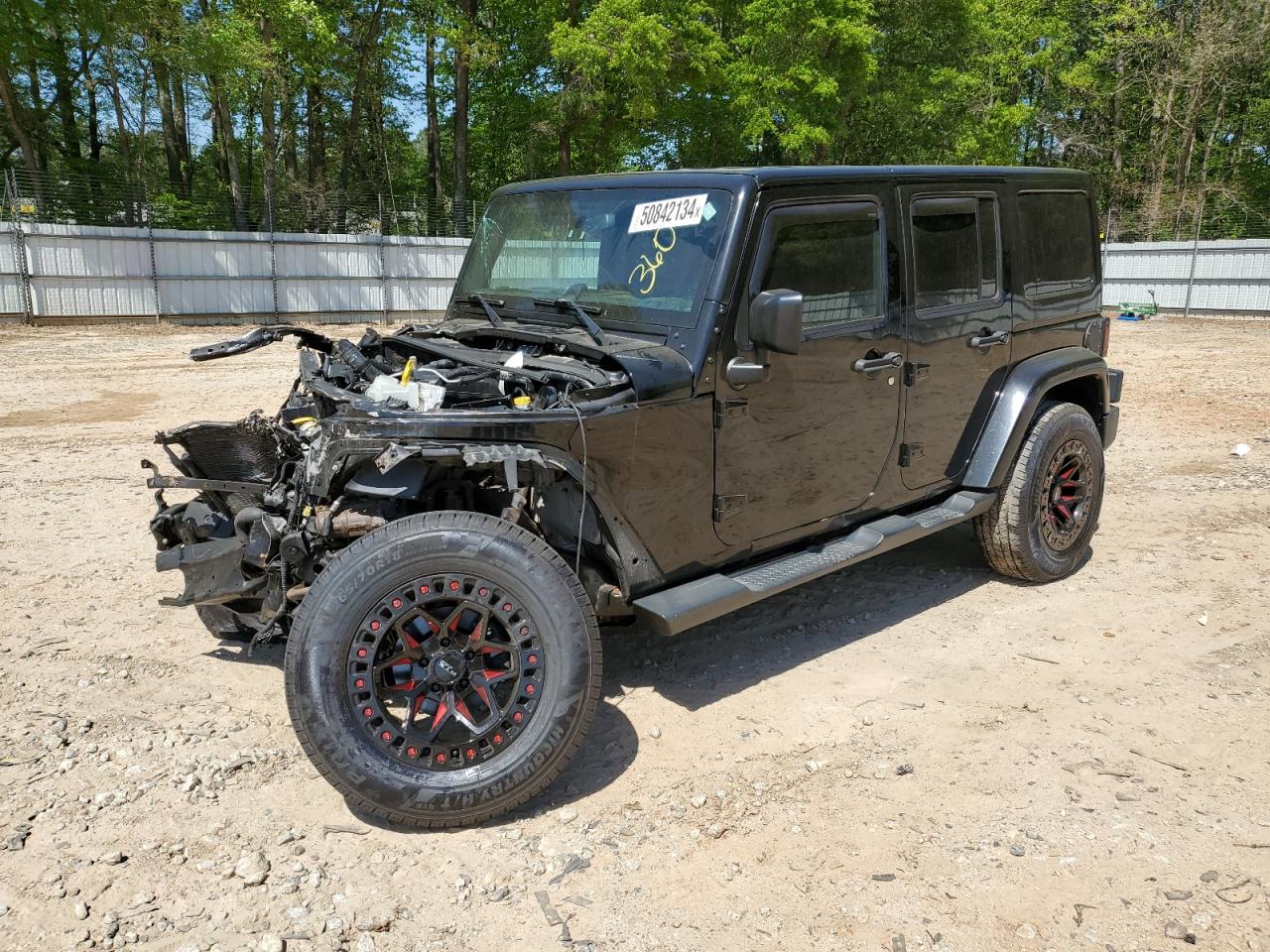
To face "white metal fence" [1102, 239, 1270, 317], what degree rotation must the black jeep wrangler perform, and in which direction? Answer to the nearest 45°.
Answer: approximately 180°

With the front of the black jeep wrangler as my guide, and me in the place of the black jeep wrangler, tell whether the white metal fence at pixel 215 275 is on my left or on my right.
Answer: on my right

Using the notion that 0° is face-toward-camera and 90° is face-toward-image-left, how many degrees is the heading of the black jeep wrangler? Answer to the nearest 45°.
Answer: approximately 45°
